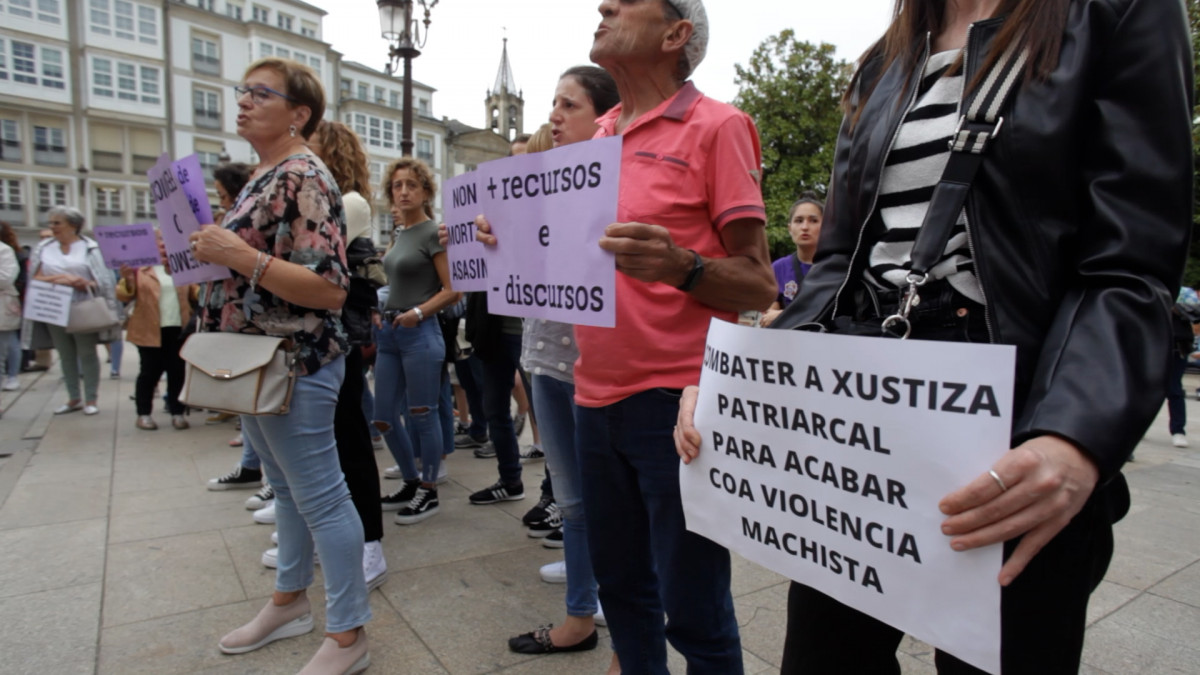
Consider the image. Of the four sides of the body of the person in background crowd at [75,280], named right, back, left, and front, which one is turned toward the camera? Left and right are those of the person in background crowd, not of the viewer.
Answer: front

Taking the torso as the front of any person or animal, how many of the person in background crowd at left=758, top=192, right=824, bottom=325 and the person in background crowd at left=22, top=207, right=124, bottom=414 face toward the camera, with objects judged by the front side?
2

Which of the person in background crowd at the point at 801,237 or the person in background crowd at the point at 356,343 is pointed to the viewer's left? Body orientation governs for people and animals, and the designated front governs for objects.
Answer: the person in background crowd at the point at 356,343

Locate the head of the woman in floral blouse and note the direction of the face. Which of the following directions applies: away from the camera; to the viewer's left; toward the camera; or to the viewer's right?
to the viewer's left

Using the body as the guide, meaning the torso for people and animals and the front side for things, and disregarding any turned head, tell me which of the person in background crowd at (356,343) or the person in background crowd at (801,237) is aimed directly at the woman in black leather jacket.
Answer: the person in background crowd at (801,237)

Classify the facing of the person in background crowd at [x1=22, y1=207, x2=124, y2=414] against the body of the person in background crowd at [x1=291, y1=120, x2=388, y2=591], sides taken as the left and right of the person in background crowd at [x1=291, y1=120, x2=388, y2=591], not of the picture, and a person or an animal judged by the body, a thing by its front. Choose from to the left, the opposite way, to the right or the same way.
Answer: to the left

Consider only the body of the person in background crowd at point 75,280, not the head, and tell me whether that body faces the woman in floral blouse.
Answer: yes

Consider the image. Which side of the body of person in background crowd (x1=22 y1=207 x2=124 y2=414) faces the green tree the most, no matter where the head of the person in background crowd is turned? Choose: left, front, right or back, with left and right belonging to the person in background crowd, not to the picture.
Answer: left

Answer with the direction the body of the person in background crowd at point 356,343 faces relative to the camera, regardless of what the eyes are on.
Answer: to the viewer's left

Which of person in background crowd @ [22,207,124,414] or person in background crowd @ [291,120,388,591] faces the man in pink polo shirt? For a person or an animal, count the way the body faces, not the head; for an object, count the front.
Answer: person in background crowd @ [22,207,124,414]

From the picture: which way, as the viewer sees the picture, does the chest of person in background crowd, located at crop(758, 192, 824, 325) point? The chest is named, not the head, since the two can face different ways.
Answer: toward the camera

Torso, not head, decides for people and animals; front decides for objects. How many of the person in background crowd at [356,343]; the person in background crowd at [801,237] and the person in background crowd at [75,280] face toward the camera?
2

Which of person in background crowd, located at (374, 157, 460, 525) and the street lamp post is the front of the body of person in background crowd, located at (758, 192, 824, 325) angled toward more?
the person in background crowd

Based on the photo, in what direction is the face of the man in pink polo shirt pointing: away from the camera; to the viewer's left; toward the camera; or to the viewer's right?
to the viewer's left

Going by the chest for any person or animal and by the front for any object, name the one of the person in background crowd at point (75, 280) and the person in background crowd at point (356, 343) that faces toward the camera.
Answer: the person in background crowd at point (75, 280)

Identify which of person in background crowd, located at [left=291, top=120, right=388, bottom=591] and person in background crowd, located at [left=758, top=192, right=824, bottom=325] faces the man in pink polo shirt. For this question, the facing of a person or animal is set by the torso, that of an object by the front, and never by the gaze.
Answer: person in background crowd, located at [left=758, top=192, right=824, bottom=325]

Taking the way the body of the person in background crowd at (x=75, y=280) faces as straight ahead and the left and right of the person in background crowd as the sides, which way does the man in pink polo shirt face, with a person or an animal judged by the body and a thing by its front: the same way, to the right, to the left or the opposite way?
to the right

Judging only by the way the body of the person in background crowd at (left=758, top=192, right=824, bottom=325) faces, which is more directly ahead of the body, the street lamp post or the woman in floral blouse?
the woman in floral blouse

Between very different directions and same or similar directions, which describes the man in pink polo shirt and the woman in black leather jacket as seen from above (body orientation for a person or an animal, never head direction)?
same or similar directions
